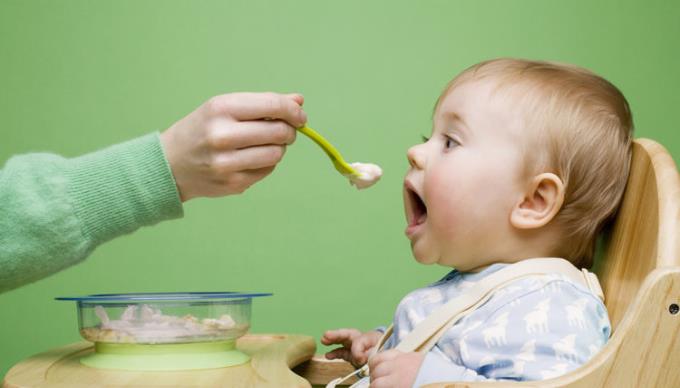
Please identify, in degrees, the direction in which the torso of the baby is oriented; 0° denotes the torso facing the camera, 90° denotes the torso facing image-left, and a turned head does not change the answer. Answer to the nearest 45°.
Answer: approximately 90°

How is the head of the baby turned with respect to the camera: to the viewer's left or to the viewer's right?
to the viewer's left
